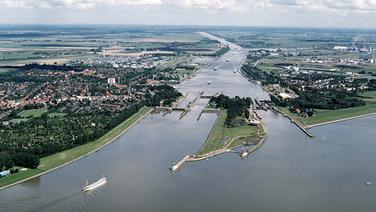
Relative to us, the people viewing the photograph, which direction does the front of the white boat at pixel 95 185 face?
facing away from the viewer and to the right of the viewer

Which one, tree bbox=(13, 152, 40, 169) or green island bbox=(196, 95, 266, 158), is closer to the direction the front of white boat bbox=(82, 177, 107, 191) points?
the green island

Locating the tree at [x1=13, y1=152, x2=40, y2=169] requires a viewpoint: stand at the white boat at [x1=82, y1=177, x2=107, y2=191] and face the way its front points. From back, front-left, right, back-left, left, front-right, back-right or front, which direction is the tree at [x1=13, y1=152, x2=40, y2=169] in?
left

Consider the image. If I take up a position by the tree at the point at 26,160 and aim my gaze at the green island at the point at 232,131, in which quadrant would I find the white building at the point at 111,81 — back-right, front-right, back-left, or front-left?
front-left

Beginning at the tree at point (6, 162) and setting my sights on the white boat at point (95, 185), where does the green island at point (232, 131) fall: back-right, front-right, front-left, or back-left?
front-left

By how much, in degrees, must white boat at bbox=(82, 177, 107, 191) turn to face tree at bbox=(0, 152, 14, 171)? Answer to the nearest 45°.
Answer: approximately 90° to its left

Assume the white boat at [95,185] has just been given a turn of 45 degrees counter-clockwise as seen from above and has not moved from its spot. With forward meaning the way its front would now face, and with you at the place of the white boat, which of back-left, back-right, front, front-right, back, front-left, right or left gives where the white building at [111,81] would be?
front

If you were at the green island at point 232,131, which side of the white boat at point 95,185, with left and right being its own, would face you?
front

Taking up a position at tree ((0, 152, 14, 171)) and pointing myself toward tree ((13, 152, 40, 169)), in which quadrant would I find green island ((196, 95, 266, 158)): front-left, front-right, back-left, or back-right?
front-left

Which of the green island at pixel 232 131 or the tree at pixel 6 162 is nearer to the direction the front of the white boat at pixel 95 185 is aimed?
the green island
